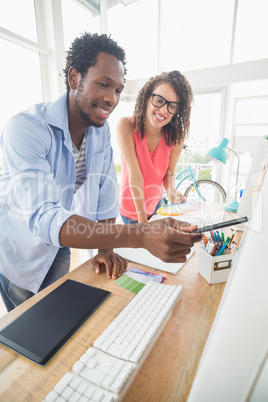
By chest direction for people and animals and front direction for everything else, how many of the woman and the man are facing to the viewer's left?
0

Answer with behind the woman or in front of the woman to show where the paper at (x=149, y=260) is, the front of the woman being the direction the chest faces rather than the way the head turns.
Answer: in front

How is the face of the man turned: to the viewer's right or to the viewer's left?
to the viewer's right

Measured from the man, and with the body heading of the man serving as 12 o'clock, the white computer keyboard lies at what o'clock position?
The white computer keyboard is roughly at 1 o'clock from the man.

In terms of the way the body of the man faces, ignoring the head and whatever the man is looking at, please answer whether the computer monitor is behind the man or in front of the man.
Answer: in front

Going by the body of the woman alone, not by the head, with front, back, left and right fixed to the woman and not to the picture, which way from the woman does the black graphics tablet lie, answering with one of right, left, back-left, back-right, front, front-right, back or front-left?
front-right

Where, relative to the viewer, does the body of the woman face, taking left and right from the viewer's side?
facing the viewer and to the right of the viewer
